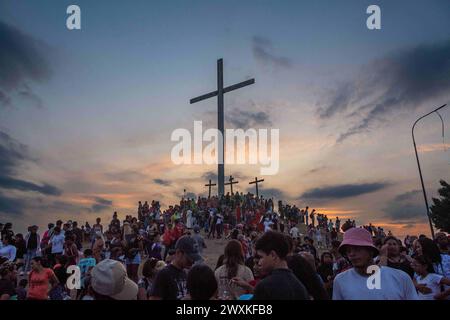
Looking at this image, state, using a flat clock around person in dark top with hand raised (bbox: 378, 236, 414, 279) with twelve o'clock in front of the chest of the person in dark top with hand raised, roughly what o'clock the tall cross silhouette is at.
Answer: The tall cross silhouette is roughly at 5 o'clock from the person in dark top with hand raised.

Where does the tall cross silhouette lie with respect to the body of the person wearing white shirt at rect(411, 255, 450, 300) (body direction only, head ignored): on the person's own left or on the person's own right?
on the person's own right

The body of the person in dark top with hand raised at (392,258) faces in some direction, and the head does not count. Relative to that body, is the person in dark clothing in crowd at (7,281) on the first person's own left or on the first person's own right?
on the first person's own right

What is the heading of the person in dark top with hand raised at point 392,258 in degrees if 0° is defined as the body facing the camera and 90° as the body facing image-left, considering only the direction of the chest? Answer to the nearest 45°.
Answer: approximately 0°

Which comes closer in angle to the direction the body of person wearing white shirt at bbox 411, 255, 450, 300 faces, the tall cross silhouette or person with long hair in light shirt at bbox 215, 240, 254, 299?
the person with long hair in light shirt

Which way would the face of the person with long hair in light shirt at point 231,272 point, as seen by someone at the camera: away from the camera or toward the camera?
away from the camera

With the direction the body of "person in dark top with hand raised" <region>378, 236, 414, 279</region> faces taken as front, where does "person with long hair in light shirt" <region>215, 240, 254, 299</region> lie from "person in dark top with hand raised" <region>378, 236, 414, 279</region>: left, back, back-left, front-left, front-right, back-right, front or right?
front-right

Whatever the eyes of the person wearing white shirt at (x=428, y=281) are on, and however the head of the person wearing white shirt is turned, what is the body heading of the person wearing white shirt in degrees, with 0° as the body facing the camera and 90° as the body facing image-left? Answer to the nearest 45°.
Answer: approximately 45°

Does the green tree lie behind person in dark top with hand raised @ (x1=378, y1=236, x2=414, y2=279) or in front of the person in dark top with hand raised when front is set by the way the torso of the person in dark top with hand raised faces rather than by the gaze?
behind

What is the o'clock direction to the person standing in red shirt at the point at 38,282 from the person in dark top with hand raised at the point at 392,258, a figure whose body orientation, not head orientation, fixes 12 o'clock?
the person standing in red shirt at the point at 38,282 is roughly at 3 o'clock from the person in dark top with hand raised at the point at 392,258.

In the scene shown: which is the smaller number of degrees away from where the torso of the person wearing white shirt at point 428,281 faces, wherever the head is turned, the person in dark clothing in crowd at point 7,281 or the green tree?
the person in dark clothing in crowd
